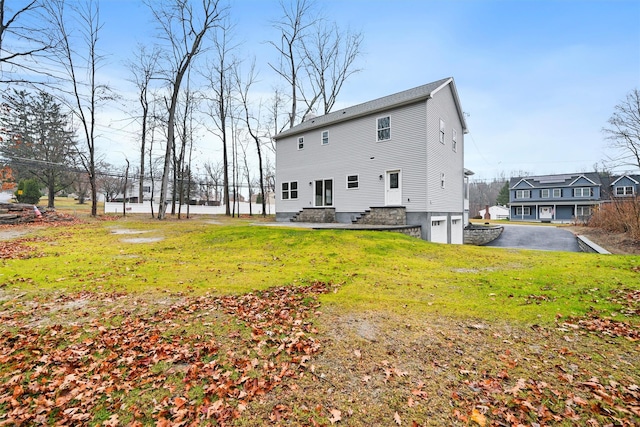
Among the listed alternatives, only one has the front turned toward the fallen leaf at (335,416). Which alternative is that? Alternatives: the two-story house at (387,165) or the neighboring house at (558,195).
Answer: the neighboring house

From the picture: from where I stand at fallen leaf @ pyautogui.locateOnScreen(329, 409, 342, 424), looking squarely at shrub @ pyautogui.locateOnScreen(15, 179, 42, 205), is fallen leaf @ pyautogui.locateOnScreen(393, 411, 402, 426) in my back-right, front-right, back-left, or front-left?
back-right

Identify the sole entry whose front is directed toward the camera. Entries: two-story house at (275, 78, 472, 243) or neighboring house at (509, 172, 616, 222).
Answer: the neighboring house

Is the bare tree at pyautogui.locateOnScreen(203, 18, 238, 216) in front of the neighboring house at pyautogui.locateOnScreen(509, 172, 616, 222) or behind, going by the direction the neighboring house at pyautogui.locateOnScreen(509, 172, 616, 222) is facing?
in front

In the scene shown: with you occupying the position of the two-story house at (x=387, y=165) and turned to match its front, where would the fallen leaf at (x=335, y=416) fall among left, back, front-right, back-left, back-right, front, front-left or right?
back-right

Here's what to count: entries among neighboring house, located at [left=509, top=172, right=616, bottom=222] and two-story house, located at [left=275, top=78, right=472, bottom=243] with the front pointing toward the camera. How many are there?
1

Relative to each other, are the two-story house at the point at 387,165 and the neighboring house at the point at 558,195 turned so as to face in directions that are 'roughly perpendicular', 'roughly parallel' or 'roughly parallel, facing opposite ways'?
roughly parallel, facing opposite ways

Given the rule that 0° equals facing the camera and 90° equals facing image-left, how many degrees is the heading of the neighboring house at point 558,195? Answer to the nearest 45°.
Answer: approximately 0°

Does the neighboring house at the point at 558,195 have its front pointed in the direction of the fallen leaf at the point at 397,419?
yes

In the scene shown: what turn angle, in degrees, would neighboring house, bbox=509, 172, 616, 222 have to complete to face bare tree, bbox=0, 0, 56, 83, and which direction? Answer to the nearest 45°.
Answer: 0° — it already faces it

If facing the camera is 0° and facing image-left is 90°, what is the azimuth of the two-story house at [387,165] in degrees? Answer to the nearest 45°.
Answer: approximately 225°
